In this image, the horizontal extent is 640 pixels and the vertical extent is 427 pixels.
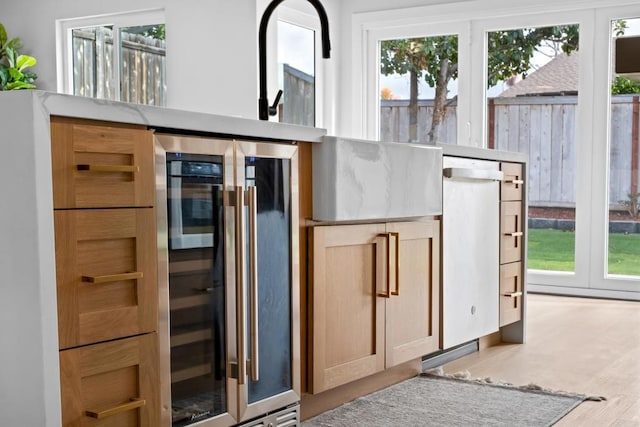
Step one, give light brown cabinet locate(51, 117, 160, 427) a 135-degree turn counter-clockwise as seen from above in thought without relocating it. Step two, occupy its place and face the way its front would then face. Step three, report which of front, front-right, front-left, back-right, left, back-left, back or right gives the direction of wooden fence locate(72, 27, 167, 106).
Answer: front

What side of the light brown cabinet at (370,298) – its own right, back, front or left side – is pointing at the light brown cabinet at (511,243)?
left

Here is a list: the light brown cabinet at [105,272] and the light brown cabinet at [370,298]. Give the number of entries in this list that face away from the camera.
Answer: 0

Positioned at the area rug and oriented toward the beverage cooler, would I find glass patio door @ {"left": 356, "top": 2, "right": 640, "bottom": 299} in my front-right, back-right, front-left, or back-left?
back-right

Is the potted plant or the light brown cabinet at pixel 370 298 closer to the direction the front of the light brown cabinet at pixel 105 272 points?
the light brown cabinet

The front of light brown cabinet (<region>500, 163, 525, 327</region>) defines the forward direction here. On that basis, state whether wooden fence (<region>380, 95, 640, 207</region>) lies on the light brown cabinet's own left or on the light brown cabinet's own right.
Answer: on the light brown cabinet's own left

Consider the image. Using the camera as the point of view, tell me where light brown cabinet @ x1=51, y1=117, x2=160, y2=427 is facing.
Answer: facing the viewer and to the right of the viewer

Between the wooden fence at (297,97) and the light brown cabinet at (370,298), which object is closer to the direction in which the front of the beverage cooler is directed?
the light brown cabinet
